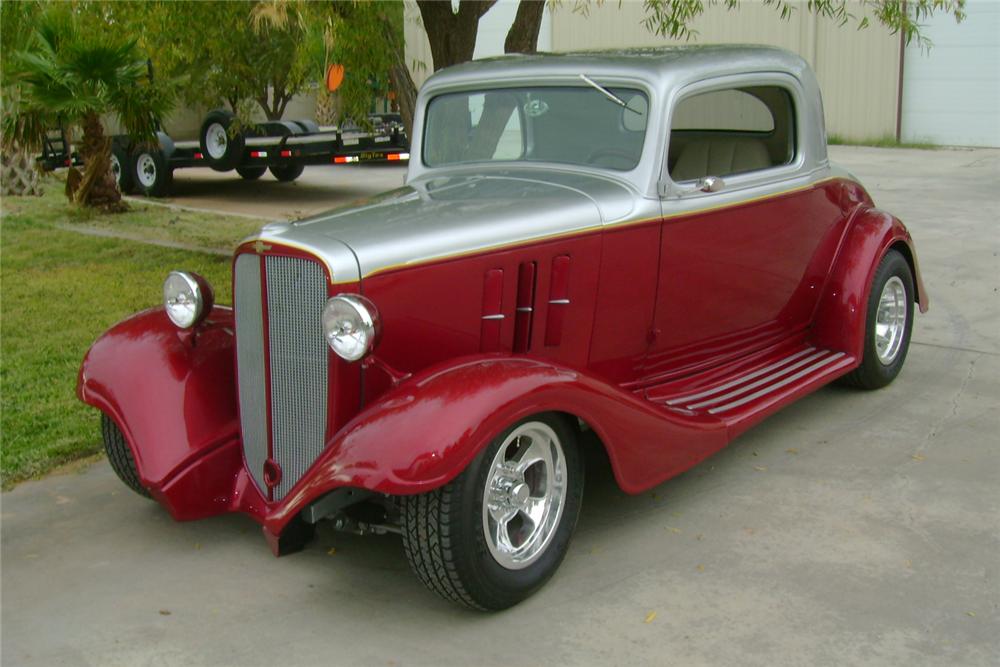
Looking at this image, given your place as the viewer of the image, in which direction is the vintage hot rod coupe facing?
facing the viewer and to the left of the viewer

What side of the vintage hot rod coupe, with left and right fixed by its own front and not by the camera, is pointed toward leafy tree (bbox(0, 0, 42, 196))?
right

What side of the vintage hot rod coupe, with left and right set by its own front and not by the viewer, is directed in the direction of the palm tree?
right

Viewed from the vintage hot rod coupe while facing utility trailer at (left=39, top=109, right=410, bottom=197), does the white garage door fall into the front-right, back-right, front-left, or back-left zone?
front-right

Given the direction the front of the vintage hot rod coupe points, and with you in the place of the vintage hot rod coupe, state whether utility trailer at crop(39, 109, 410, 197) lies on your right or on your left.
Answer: on your right

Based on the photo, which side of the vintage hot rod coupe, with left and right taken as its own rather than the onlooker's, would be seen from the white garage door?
back
